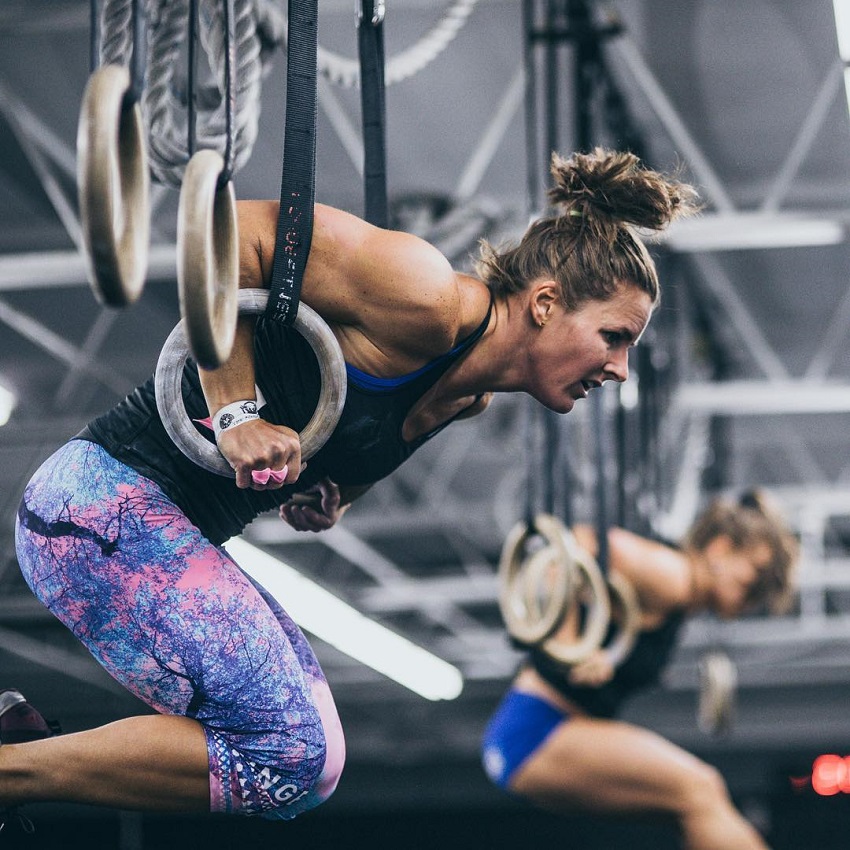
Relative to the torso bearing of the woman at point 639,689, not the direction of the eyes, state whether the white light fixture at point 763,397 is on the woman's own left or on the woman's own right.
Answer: on the woman's own left

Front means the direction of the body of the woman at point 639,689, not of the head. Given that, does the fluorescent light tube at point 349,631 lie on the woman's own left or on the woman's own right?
on the woman's own left

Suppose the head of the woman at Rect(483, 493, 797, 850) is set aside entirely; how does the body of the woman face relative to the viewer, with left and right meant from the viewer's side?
facing to the right of the viewer

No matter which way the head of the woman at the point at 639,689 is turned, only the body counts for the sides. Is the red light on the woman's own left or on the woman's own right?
on the woman's own left
